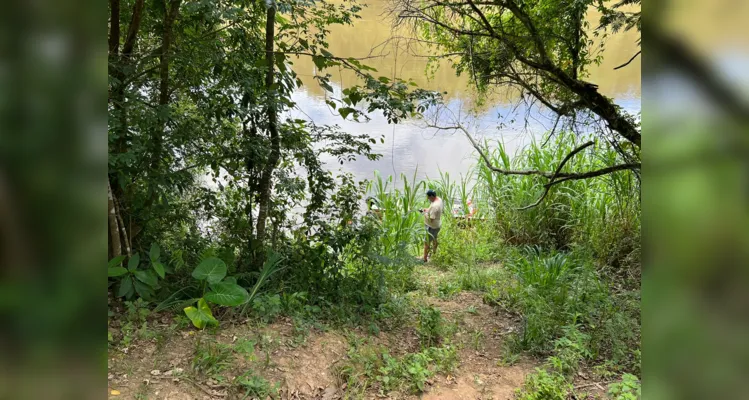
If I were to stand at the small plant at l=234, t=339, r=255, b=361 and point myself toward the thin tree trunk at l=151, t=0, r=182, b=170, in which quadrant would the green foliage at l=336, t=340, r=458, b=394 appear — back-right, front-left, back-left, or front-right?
back-right

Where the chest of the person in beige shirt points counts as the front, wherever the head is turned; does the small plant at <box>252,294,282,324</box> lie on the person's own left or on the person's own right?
on the person's own left
